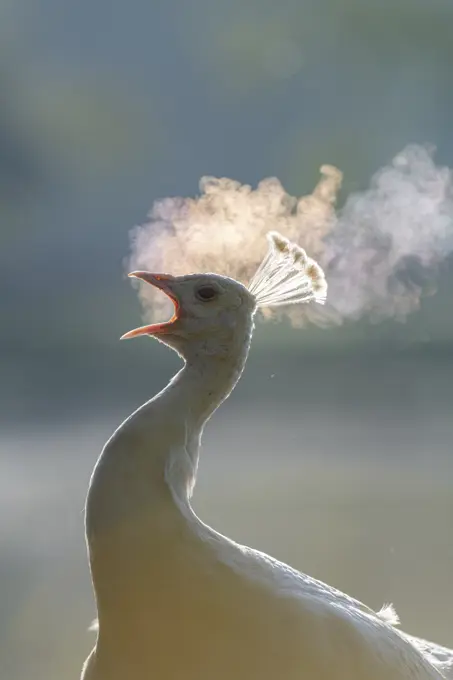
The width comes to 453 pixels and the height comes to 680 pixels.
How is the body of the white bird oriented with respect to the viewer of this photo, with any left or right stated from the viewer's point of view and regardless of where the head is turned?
facing to the left of the viewer
